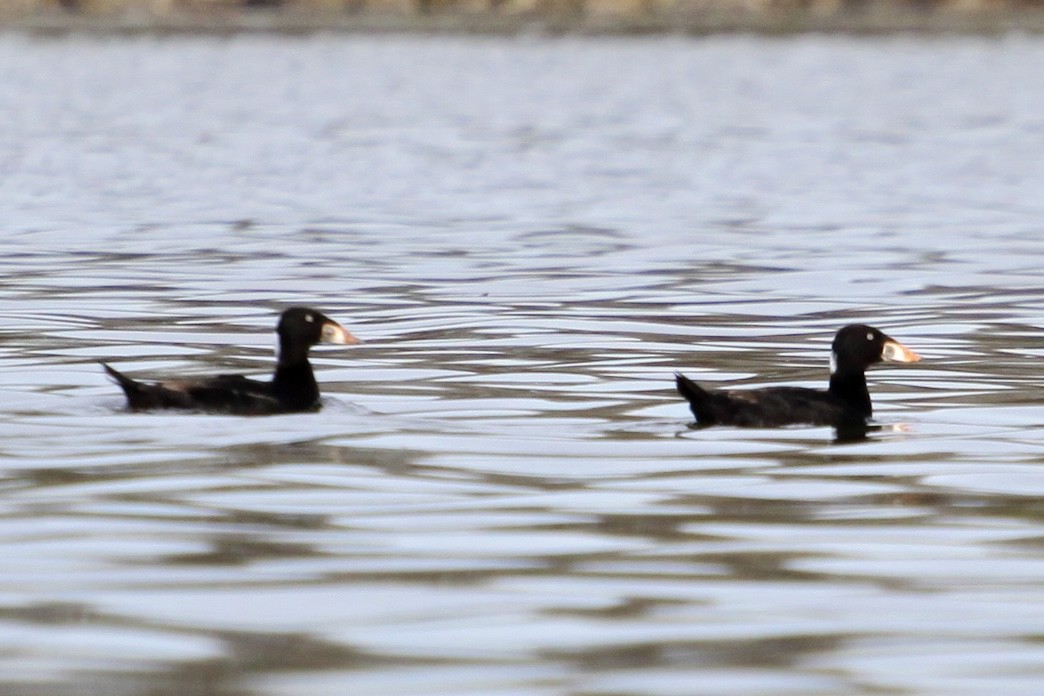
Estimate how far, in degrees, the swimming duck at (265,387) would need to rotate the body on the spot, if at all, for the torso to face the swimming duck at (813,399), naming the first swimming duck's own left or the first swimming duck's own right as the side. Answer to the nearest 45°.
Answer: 0° — it already faces it

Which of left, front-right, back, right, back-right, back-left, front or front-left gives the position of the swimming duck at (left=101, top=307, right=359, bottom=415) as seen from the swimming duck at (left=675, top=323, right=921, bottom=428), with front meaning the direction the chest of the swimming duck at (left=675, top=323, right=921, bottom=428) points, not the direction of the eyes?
back

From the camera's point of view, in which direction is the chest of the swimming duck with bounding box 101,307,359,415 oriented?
to the viewer's right

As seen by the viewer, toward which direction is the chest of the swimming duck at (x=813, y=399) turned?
to the viewer's right

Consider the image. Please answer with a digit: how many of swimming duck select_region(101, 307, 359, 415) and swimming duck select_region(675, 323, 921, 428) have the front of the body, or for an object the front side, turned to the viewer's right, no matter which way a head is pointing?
2
